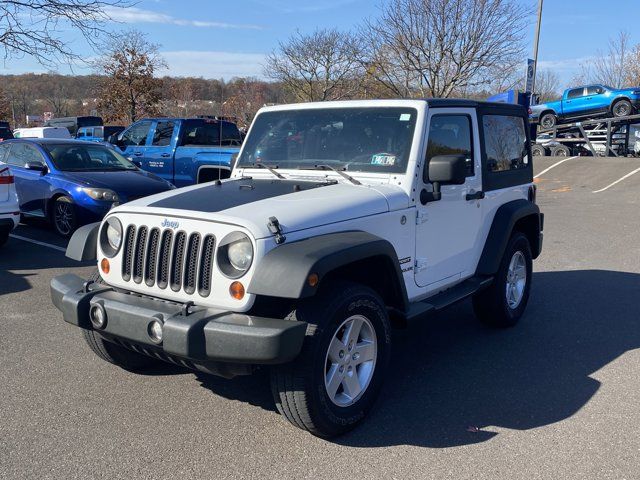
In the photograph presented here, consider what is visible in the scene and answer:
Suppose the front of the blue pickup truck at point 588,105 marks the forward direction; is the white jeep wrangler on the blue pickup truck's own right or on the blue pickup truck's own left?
on the blue pickup truck's own right

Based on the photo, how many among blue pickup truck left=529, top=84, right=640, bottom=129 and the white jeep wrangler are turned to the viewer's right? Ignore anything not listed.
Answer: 1

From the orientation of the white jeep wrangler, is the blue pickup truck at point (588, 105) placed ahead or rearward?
rearward

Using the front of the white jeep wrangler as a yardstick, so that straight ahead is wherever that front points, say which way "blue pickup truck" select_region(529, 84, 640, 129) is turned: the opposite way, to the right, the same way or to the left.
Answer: to the left

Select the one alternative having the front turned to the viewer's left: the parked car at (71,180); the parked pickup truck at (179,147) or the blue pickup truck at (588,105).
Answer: the parked pickup truck at (179,147)

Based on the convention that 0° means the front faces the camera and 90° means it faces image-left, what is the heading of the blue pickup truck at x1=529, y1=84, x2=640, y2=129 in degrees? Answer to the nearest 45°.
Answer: approximately 270°

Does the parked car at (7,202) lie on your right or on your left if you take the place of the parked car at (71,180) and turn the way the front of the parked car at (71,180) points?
on your right

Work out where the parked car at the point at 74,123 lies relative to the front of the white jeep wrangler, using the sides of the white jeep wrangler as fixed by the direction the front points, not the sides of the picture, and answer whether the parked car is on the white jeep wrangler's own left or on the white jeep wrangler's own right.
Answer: on the white jeep wrangler's own right

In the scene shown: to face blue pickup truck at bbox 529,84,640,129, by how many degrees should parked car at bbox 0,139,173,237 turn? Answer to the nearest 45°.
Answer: approximately 90° to its left

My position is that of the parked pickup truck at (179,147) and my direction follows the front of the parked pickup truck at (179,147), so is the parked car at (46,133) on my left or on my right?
on my right

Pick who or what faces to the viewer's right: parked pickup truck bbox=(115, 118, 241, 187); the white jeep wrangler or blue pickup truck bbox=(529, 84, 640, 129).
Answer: the blue pickup truck

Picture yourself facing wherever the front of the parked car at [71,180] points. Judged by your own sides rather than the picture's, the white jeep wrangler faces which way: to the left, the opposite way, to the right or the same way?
to the right

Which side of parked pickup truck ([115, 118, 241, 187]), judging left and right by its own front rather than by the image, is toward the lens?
left

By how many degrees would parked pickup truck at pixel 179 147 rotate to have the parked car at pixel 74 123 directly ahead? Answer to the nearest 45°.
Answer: approximately 90° to its right
